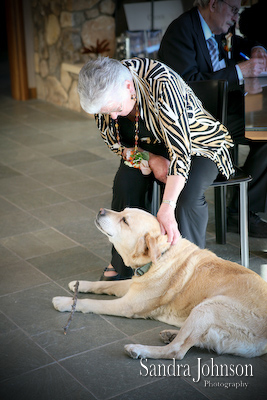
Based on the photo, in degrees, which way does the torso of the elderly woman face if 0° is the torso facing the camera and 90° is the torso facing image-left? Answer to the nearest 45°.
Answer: approximately 45°

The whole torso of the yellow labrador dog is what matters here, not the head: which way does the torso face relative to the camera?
to the viewer's left

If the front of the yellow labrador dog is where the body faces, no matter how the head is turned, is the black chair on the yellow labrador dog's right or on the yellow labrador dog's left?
on the yellow labrador dog's right

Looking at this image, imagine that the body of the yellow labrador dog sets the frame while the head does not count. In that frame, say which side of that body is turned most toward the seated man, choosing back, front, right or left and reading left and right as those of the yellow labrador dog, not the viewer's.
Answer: right

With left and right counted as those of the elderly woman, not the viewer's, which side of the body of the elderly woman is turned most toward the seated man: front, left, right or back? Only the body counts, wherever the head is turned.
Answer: back

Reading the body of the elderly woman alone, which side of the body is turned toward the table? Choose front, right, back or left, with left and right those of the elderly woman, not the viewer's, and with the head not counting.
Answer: back
